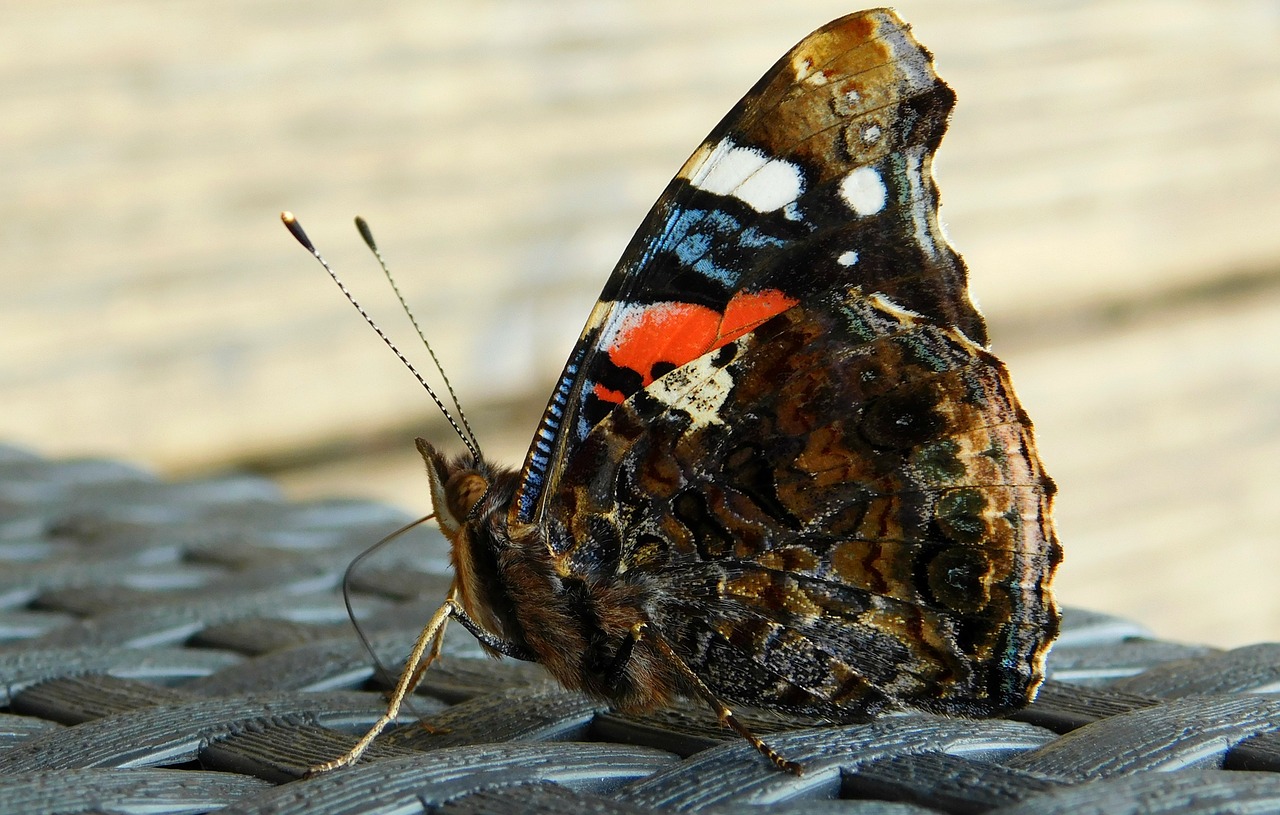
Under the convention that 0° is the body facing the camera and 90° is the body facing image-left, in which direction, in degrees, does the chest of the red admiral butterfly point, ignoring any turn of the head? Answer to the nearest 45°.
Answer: approximately 90°
